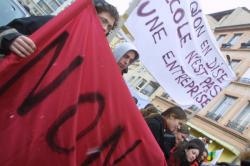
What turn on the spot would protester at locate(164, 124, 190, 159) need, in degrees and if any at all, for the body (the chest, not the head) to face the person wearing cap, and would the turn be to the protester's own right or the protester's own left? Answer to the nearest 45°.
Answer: approximately 45° to the protester's own right
